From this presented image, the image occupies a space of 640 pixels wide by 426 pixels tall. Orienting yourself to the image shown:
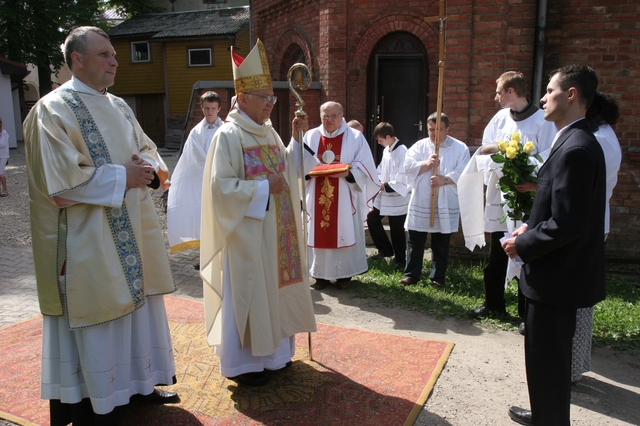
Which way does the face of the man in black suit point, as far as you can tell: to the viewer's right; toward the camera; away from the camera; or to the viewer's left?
to the viewer's left

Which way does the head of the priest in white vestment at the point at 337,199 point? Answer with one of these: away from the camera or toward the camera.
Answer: toward the camera

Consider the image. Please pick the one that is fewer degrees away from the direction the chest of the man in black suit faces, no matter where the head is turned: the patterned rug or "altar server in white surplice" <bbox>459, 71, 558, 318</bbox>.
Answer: the patterned rug

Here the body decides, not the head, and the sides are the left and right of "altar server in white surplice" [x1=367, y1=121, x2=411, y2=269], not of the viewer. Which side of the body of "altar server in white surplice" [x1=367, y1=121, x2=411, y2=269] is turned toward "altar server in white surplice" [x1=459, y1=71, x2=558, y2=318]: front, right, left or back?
left

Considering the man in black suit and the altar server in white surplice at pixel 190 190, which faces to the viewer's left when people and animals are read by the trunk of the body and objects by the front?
the man in black suit

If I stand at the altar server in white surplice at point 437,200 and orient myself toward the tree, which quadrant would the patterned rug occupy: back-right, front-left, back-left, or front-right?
back-left

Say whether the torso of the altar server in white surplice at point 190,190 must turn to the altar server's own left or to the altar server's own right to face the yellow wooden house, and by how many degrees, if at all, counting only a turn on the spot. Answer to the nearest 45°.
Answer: approximately 135° to the altar server's own left

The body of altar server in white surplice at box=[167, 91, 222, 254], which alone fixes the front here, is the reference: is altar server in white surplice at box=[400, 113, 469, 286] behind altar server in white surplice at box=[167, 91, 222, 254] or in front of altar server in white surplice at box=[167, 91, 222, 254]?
in front

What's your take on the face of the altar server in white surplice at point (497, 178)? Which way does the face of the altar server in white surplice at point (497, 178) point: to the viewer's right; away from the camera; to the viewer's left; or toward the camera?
to the viewer's left

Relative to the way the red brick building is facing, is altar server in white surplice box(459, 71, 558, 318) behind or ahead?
ahead

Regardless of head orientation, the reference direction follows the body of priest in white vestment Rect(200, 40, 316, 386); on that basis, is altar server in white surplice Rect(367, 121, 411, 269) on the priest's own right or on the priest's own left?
on the priest's own left

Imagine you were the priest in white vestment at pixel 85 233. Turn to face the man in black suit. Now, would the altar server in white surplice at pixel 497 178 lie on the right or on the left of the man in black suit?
left

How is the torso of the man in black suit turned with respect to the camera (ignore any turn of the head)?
to the viewer's left

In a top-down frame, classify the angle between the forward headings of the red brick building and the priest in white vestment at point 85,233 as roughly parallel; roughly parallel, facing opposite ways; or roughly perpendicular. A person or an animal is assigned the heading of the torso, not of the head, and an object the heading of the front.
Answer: roughly perpendicular

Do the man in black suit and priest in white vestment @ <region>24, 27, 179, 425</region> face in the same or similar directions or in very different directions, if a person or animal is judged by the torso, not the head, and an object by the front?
very different directions
